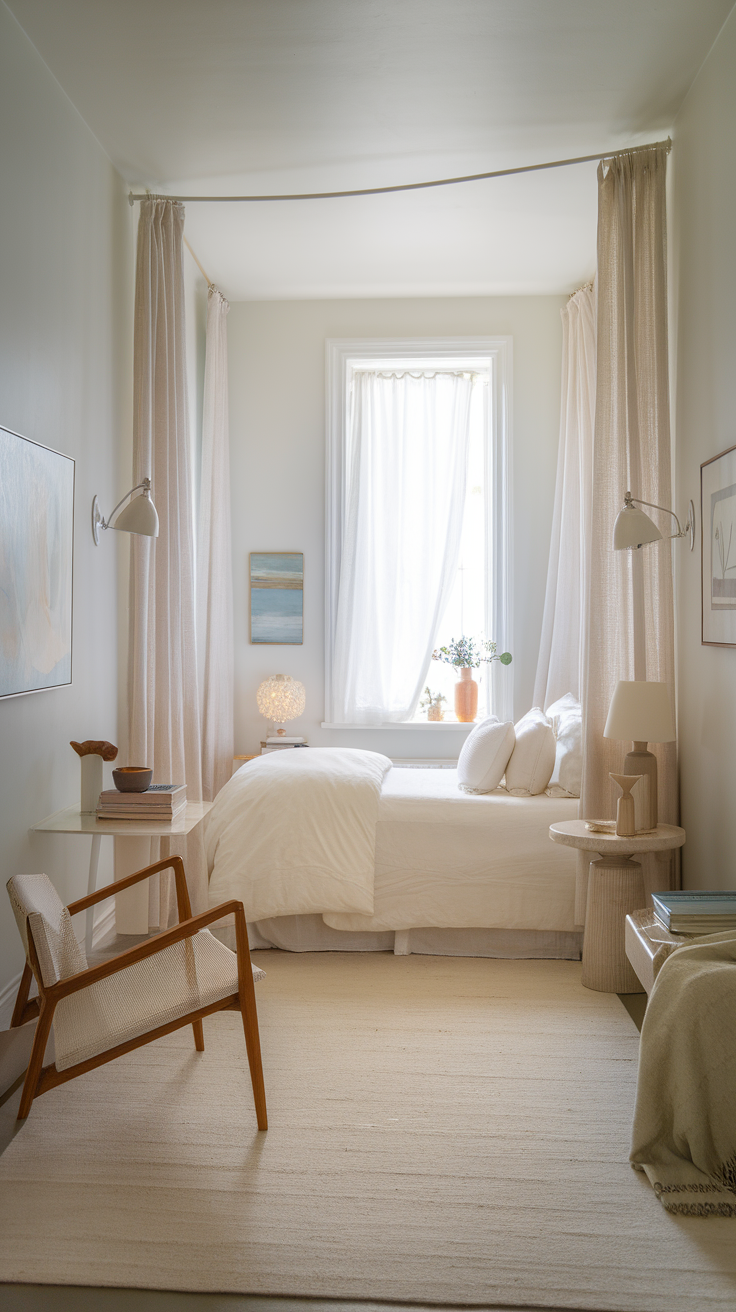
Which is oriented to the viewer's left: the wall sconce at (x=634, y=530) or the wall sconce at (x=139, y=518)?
the wall sconce at (x=634, y=530)

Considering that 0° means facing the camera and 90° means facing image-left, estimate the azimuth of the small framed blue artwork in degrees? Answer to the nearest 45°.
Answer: approximately 0°

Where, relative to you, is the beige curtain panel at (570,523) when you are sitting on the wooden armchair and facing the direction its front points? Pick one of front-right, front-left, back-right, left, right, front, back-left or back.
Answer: front-left

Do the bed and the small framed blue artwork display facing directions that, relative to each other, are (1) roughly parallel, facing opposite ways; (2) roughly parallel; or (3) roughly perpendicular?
roughly perpendicular

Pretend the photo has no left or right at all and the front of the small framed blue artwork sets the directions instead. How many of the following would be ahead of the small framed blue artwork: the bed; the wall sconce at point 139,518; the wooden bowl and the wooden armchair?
4

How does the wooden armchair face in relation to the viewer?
to the viewer's right

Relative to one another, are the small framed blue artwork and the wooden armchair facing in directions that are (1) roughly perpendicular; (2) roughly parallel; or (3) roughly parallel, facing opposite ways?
roughly perpendicular

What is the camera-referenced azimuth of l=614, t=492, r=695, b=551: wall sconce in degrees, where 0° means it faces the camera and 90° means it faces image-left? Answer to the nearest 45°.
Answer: approximately 90°

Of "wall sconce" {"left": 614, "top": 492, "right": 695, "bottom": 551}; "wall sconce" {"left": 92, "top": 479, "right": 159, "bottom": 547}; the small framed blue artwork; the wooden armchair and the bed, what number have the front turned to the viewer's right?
2

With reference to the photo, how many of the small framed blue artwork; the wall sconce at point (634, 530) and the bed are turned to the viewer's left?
2

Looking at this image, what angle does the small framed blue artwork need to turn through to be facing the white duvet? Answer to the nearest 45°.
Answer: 0° — it already faces it

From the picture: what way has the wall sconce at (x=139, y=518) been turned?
to the viewer's right

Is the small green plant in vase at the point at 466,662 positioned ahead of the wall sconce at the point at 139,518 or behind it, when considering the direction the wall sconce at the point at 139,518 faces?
ahead

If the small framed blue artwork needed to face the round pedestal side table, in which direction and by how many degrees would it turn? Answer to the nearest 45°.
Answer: approximately 45° to its left

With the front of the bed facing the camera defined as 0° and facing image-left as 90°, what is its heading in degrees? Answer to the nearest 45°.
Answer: approximately 90°
